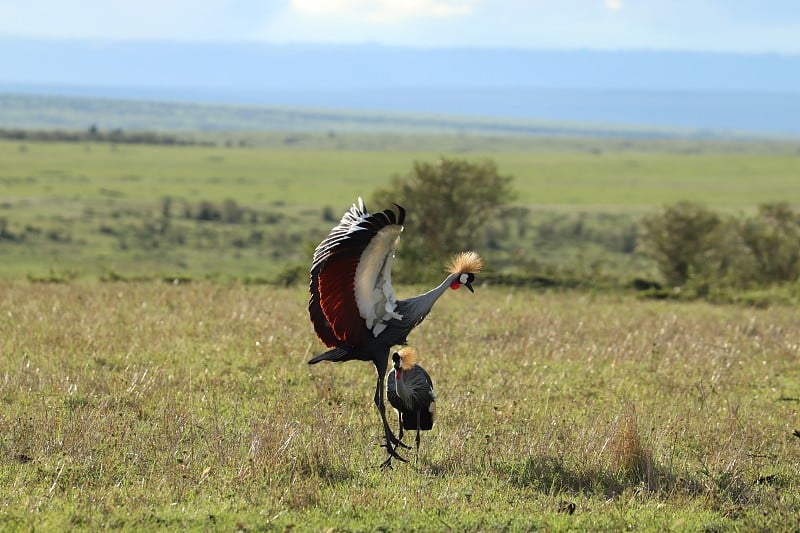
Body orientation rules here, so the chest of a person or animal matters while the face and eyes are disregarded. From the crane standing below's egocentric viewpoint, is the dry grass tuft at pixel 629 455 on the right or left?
on its left

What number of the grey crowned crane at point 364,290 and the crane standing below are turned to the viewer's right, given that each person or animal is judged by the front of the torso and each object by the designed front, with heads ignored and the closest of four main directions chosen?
1

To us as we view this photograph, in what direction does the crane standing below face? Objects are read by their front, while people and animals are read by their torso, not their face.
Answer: facing the viewer and to the left of the viewer

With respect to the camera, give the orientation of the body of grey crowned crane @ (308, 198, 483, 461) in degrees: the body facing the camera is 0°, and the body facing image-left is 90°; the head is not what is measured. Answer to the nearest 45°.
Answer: approximately 270°

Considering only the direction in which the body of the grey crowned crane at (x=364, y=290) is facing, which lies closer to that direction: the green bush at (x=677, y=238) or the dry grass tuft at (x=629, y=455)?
the dry grass tuft

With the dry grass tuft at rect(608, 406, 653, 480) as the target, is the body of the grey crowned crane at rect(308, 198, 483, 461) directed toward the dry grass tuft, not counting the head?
yes
